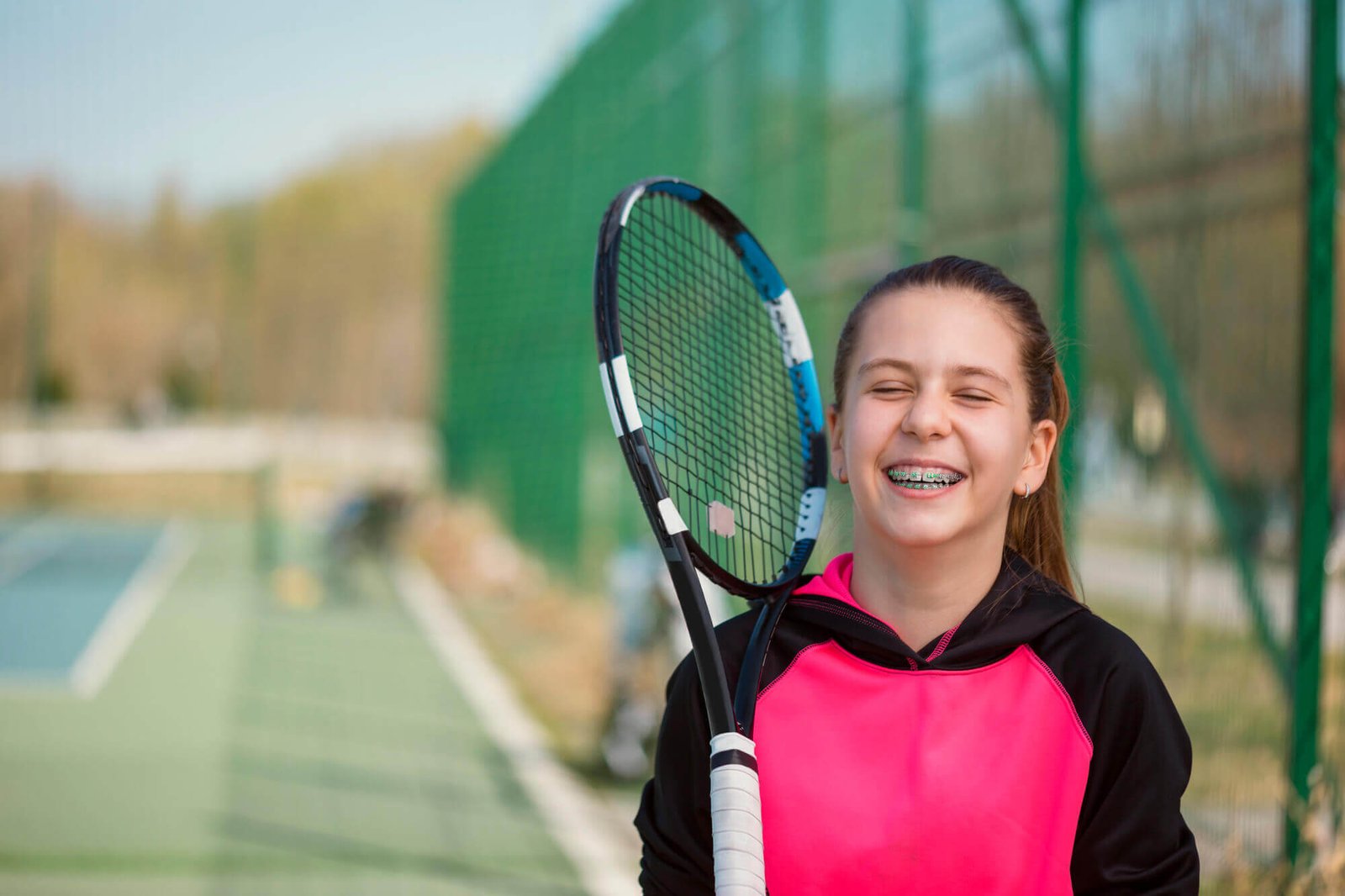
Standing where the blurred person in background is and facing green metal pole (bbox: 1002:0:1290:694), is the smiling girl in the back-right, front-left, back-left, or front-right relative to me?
front-right

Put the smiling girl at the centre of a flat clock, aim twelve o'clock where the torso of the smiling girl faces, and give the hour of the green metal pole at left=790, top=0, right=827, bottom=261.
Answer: The green metal pole is roughly at 6 o'clock from the smiling girl.

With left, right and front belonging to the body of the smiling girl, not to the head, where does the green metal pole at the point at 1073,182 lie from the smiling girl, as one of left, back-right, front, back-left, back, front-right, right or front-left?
back

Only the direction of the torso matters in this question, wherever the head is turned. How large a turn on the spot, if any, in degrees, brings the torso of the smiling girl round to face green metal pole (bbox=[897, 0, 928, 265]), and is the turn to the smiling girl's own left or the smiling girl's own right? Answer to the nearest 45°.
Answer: approximately 180°

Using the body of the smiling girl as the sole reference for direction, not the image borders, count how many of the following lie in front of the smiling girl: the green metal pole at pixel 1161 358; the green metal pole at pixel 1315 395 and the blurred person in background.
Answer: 0

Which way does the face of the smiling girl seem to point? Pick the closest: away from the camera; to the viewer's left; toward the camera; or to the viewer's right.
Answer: toward the camera

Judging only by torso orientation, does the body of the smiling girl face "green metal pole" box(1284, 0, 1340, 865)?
no

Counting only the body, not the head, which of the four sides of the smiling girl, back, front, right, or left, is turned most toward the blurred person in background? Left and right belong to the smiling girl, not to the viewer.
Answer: back

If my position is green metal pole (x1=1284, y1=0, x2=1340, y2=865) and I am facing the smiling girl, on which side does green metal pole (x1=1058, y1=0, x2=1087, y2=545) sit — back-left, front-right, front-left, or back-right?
back-right

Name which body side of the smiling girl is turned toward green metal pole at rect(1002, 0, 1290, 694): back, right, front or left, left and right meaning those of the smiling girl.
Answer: back

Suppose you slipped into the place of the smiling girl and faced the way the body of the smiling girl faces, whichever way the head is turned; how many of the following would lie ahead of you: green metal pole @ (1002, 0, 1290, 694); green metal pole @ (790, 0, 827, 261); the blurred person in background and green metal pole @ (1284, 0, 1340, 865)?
0

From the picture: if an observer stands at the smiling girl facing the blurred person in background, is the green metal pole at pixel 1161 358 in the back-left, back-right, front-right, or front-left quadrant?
front-right

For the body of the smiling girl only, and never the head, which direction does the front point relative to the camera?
toward the camera
